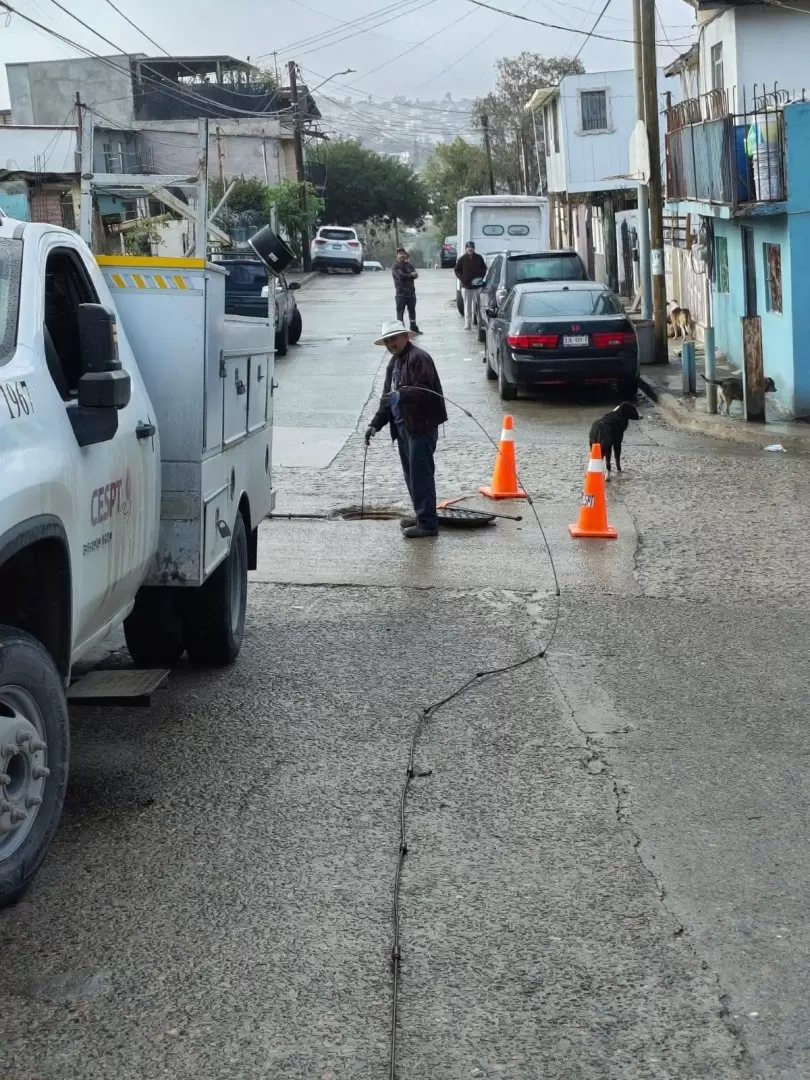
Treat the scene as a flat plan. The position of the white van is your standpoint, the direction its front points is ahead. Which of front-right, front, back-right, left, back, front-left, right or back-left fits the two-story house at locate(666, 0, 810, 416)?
back

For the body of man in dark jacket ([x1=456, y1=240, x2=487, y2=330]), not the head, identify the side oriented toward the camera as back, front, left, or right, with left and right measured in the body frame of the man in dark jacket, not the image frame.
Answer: front

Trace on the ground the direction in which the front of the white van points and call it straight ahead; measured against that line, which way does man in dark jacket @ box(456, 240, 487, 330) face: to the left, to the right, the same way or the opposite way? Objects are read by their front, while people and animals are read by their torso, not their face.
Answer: the opposite way

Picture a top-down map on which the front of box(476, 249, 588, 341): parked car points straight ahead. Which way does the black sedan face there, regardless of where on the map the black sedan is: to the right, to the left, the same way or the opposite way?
the same way

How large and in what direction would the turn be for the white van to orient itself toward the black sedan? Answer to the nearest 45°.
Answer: approximately 180°

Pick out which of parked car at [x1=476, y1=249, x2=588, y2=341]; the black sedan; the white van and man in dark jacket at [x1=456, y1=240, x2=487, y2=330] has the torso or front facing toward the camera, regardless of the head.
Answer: the man in dark jacket

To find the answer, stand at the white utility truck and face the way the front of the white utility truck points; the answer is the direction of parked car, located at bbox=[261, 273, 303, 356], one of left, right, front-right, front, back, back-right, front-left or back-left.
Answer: back-right

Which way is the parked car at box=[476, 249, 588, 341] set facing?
away from the camera

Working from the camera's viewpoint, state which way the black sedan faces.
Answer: facing away from the viewer

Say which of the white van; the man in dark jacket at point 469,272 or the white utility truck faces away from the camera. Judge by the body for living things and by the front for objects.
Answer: the white van

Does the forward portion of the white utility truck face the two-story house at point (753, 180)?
no

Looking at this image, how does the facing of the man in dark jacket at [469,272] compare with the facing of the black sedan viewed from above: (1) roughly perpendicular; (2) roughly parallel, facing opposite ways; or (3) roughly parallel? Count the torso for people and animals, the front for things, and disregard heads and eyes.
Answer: roughly parallel, facing opposite ways

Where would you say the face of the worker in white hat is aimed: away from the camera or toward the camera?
toward the camera

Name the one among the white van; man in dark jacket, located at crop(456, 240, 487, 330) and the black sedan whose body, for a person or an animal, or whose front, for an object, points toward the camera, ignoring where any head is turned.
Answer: the man in dark jacket

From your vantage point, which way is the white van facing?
away from the camera

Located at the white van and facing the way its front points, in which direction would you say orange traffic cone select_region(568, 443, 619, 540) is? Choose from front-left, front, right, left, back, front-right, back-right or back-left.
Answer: back
